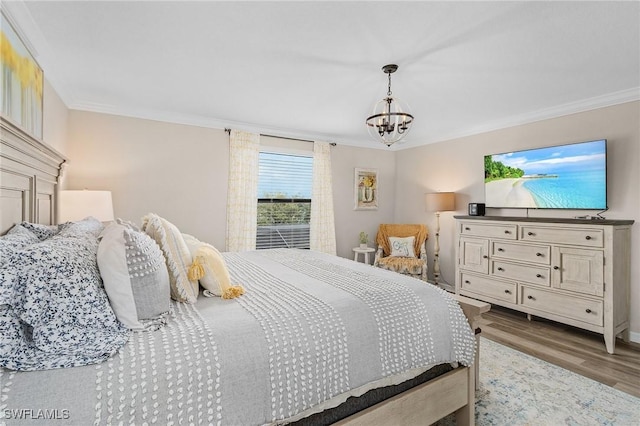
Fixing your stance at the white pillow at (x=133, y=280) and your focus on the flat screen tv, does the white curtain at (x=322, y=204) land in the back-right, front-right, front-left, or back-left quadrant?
front-left

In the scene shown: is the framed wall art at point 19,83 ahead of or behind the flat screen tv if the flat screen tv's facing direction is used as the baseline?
ahead

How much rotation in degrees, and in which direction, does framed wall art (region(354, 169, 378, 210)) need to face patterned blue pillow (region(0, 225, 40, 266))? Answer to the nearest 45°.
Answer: approximately 45° to its right

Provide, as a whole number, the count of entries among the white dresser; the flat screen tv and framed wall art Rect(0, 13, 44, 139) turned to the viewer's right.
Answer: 1

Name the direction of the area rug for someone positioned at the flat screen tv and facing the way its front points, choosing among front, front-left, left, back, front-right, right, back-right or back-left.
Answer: front-left

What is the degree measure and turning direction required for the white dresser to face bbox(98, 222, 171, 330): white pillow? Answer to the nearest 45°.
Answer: approximately 45° to its left

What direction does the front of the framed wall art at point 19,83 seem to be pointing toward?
to the viewer's right

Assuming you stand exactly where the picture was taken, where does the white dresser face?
facing the viewer and to the left of the viewer

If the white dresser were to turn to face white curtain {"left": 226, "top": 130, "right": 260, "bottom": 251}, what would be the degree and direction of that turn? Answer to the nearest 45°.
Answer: approximately 45° to its right

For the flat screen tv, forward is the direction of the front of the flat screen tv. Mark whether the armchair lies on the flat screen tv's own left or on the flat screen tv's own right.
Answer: on the flat screen tv's own right

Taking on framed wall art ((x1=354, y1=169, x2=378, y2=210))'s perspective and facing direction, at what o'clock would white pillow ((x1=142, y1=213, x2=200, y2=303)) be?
The white pillow is roughly at 2 o'clock from the framed wall art.

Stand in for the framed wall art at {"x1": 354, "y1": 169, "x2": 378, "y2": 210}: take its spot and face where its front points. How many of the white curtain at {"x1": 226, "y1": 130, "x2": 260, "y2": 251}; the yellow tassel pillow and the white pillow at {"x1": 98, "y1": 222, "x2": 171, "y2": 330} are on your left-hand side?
0

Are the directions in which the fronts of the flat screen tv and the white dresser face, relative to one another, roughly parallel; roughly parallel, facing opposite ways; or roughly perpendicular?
roughly parallel

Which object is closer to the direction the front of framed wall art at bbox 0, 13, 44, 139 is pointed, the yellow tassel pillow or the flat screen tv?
the flat screen tv

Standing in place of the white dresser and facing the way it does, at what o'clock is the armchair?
The armchair is roughly at 2 o'clock from the white dresser.

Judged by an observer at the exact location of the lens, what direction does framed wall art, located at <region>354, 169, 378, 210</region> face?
facing the viewer and to the right of the viewer
